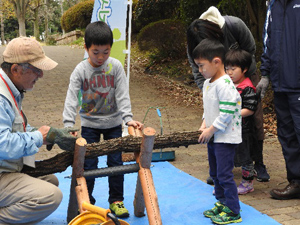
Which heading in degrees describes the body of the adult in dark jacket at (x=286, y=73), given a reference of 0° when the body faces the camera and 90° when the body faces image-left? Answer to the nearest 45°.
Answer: approximately 45°

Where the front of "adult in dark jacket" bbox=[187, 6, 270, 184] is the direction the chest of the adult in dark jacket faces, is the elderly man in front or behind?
in front

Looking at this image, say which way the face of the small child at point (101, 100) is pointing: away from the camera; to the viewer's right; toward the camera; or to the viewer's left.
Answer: toward the camera

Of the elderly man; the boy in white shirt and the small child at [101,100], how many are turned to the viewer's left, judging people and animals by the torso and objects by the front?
1

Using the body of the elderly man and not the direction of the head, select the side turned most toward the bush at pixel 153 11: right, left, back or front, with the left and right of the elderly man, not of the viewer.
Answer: left

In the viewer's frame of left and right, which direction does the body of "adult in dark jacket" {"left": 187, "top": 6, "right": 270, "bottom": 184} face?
facing the viewer and to the left of the viewer

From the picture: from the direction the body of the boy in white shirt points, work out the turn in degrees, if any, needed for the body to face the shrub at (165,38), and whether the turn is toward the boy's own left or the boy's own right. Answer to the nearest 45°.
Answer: approximately 90° to the boy's own right

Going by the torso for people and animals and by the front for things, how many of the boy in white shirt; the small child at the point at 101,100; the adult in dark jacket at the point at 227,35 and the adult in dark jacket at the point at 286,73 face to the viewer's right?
0

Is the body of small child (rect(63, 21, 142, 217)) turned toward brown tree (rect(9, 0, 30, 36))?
no

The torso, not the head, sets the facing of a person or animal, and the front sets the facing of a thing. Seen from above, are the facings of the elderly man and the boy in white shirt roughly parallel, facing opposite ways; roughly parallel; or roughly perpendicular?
roughly parallel, facing opposite ways

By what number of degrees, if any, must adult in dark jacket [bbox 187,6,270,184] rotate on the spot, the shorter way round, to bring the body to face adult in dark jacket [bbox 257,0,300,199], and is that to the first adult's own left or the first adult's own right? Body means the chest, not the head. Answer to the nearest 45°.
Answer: approximately 135° to the first adult's own left

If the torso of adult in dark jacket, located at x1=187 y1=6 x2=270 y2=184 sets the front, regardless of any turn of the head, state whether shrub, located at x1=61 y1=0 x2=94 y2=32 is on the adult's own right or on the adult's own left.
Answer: on the adult's own right

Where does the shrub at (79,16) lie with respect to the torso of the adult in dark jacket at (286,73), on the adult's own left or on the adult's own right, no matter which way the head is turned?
on the adult's own right

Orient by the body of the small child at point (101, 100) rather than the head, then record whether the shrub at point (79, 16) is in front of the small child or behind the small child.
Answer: behind

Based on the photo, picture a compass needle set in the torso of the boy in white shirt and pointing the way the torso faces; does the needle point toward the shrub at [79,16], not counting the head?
no

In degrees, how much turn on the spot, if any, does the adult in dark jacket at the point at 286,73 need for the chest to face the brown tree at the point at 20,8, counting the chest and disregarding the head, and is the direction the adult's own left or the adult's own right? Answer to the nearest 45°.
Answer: approximately 90° to the adult's own right

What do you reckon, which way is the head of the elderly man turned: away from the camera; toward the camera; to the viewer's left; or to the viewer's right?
to the viewer's right

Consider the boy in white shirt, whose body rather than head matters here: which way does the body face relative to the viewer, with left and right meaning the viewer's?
facing to the left of the viewer

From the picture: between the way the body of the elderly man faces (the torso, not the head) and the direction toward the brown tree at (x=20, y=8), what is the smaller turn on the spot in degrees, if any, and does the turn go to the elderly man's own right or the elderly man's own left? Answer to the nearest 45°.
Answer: approximately 90° to the elderly man's own left

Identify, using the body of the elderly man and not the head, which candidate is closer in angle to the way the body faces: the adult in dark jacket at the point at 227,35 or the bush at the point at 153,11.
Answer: the adult in dark jacket

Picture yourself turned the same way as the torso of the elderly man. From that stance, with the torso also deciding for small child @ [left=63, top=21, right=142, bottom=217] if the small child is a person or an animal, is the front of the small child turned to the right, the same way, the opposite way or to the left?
to the right
